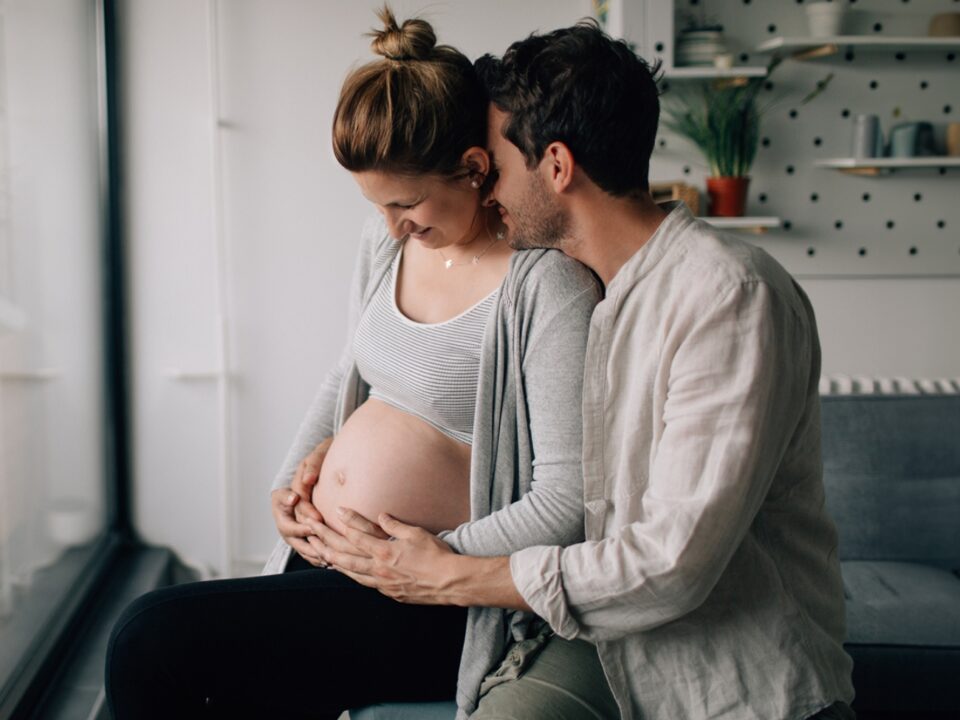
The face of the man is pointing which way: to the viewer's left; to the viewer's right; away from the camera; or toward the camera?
to the viewer's left

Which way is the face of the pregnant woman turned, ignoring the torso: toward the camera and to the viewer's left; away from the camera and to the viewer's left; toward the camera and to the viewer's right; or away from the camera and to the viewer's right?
toward the camera and to the viewer's left

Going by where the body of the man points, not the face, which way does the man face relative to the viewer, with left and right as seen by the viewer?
facing to the left of the viewer

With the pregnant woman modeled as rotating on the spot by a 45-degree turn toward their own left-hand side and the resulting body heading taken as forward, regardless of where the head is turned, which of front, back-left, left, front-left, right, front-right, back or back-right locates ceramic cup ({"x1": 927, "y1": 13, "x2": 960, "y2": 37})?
back-left

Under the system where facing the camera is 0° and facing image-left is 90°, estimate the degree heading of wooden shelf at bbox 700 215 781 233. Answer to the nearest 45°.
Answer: approximately 0°
